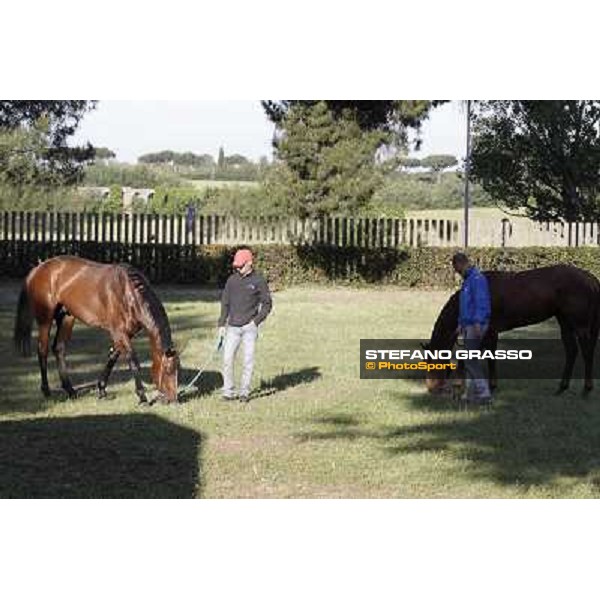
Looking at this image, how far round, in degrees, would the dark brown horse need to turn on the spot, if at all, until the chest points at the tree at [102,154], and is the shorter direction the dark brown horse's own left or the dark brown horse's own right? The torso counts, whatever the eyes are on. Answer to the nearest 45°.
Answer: approximately 45° to the dark brown horse's own right

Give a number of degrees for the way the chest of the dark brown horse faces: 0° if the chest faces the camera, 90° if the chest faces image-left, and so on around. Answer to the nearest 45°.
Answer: approximately 90°

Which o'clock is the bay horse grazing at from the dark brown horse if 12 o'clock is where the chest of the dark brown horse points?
The bay horse grazing is roughly at 11 o'clock from the dark brown horse.

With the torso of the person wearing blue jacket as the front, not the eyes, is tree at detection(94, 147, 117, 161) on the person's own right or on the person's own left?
on the person's own right

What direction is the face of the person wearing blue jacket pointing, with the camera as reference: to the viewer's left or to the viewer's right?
to the viewer's left

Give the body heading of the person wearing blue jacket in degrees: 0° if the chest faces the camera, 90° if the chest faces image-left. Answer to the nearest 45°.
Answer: approximately 90°

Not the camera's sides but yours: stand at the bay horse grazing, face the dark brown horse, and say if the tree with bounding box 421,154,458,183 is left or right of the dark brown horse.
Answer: left

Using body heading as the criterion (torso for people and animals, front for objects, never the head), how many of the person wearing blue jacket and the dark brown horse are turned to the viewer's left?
2
